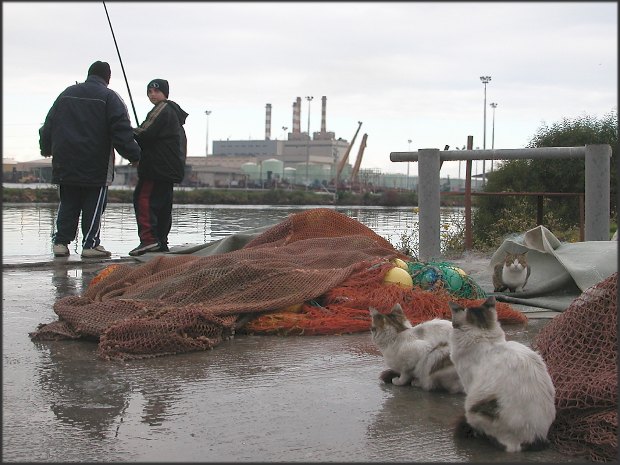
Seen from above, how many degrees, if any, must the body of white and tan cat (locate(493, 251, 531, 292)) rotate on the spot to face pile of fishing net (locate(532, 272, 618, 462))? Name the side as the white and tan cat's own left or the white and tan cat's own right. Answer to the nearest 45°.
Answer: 0° — it already faces it

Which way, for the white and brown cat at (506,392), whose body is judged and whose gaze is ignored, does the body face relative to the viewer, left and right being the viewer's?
facing away from the viewer and to the left of the viewer

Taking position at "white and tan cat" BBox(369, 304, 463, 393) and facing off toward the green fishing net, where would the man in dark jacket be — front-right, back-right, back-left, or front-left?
front-left

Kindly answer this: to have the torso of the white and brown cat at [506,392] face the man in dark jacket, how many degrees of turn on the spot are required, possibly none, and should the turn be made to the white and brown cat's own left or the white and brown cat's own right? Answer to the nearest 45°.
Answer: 0° — it already faces them

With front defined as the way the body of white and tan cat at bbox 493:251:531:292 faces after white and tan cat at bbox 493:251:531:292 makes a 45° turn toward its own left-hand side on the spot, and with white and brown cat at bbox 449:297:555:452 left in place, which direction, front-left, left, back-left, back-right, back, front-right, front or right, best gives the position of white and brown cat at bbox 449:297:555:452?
front-right

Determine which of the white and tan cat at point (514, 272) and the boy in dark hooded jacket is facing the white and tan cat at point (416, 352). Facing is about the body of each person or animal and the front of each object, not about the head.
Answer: the white and tan cat at point (514, 272)

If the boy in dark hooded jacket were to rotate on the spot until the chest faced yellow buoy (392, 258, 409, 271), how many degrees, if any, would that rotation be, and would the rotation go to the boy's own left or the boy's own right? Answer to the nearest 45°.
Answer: approximately 135° to the boy's own left

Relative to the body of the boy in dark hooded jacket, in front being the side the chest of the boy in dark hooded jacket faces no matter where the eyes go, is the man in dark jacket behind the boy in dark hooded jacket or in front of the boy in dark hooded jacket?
in front

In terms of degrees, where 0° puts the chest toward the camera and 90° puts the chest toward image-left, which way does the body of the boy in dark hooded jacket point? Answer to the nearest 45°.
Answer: approximately 90°

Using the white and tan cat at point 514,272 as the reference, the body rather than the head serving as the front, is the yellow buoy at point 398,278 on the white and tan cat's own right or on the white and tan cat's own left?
on the white and tan cat's own right

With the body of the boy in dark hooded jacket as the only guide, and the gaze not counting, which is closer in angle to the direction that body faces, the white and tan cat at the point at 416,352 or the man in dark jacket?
the man in dark jacket

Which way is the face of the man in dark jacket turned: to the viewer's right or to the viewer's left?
to the viewer's right

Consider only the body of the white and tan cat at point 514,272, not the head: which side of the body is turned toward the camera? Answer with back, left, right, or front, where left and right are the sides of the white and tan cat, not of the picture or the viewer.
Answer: front

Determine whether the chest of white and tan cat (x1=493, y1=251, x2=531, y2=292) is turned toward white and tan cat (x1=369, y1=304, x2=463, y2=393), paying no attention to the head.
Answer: yes

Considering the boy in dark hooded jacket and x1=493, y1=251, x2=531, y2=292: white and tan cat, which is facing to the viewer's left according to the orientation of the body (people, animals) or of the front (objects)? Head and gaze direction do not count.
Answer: the boy in dark hooded jacket

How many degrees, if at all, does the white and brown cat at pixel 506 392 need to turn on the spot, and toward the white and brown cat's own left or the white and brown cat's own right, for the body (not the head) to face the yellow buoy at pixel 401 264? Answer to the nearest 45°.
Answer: approximately 45° to the white and brown cat's own right

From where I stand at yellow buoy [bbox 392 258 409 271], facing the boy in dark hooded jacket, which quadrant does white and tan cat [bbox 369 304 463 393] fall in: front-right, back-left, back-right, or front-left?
back-left
